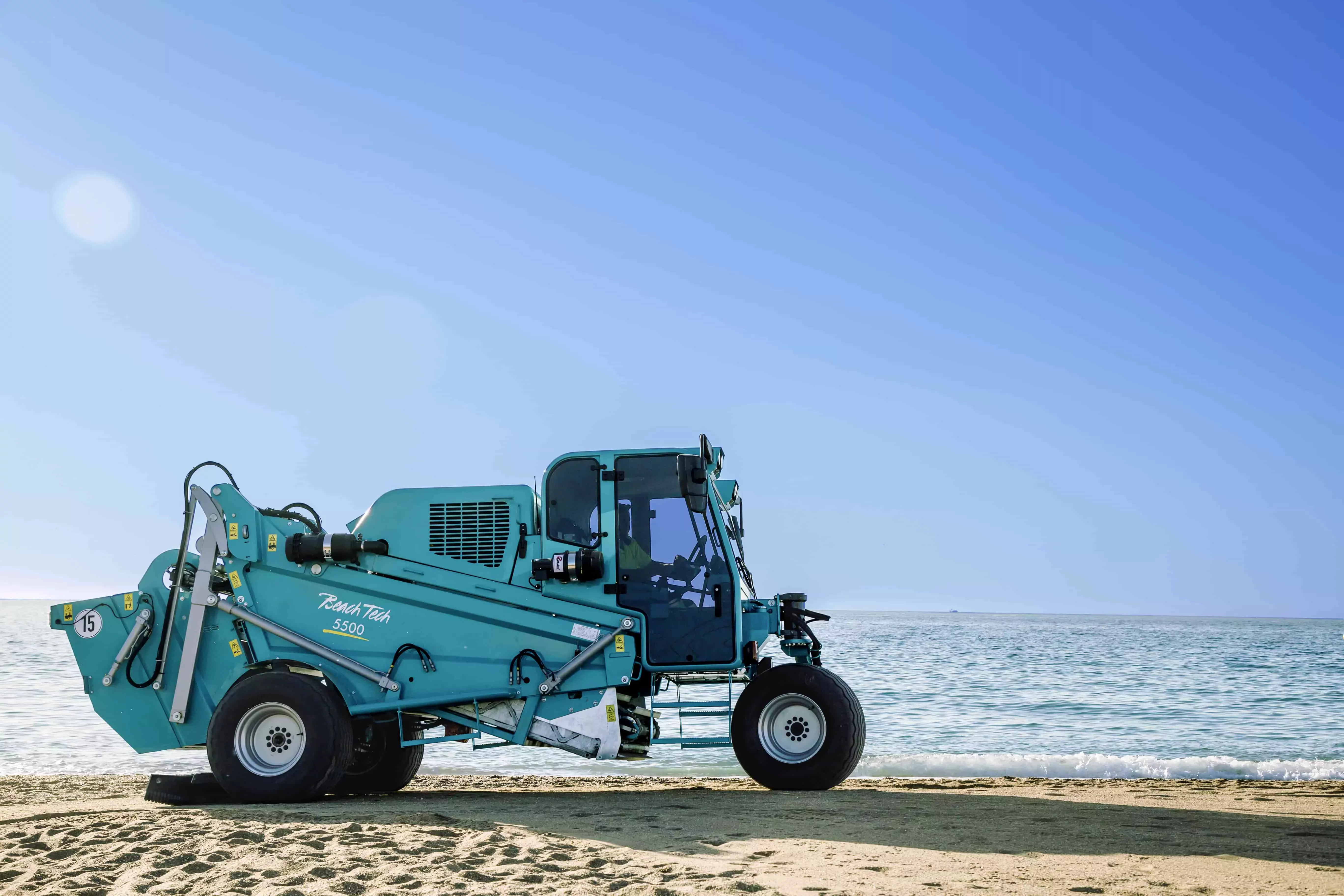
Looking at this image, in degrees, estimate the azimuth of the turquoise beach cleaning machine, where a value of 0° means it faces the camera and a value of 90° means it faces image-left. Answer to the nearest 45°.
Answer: approximately 270°
